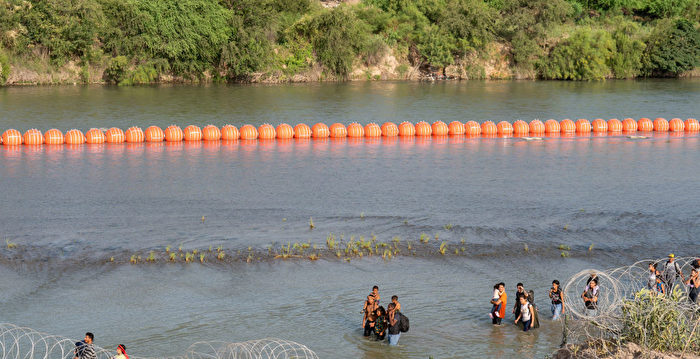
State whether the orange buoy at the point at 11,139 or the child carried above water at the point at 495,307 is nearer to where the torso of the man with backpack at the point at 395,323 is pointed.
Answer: the orange buoy

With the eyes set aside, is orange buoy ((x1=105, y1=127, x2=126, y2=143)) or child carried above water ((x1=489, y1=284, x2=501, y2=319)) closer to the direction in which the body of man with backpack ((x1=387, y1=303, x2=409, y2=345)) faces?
the orange buoy

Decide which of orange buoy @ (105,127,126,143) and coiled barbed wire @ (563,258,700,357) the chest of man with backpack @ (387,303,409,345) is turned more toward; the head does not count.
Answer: the orange buoy

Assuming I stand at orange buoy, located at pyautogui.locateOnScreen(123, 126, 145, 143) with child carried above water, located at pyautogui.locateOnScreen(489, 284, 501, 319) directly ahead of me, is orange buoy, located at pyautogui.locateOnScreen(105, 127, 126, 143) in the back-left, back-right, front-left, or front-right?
back-right
